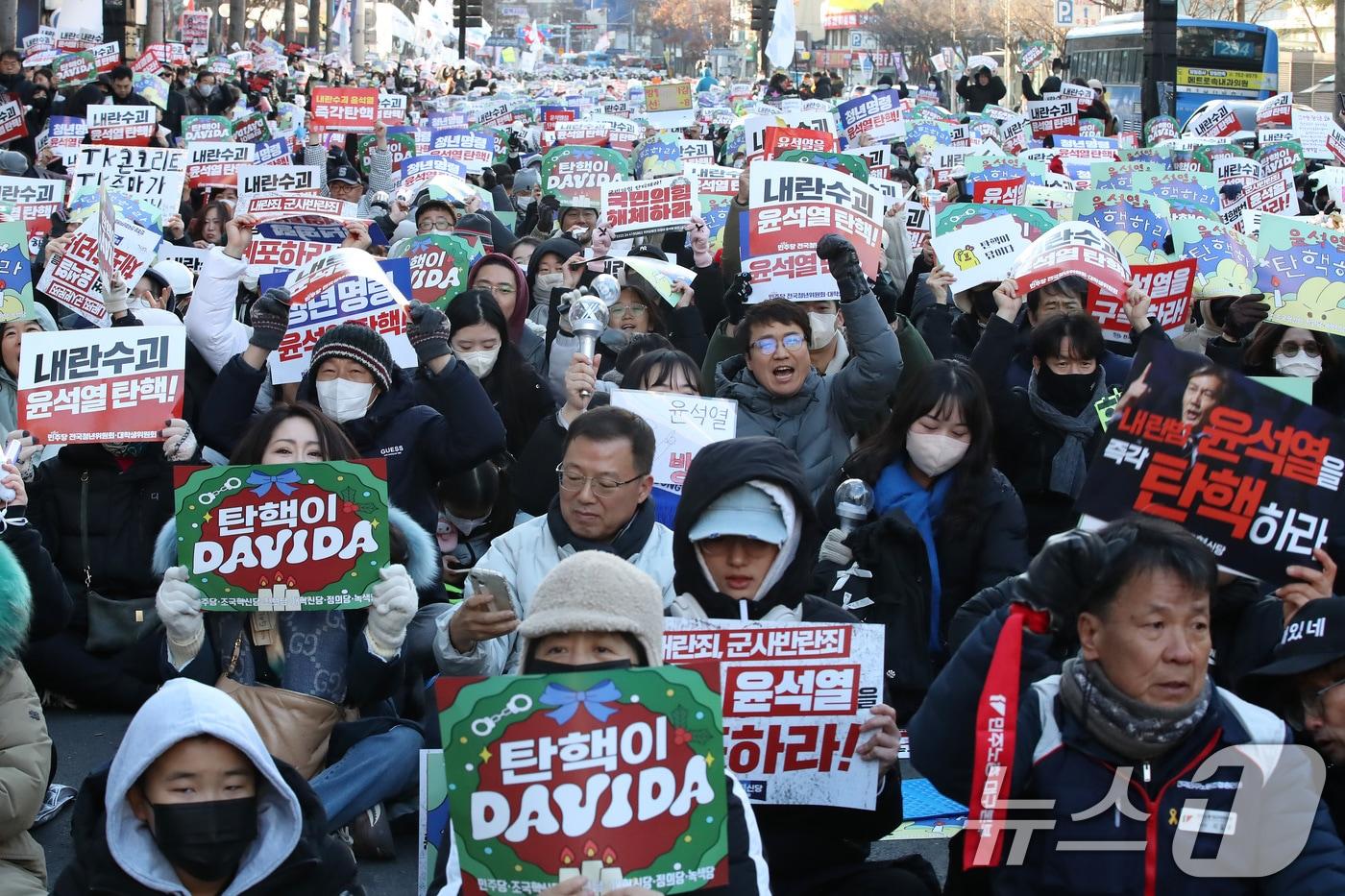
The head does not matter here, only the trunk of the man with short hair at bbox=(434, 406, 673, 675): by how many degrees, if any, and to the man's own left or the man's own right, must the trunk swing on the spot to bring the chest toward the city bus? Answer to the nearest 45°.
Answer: approximately 135° to the man's own right

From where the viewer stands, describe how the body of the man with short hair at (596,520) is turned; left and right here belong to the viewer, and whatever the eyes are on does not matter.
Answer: facing the viewer and to the left of the viewer
